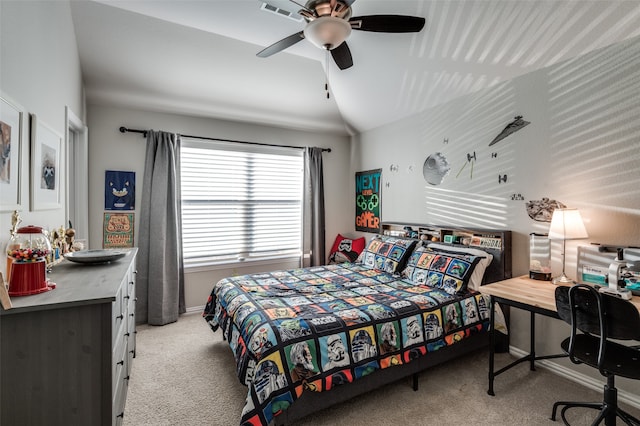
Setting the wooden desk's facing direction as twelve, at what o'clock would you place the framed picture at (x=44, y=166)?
The framed picture is roughly at 12 o'clock from the wooden desk.

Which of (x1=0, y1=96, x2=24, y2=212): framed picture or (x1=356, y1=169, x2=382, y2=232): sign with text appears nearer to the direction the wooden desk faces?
the framed picture

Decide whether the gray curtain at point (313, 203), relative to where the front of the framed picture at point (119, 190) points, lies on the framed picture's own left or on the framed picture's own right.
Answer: on the framed picture's own left

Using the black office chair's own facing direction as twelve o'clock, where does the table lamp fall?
The table lamp is roughly at 10 o'clock from the black office chair.

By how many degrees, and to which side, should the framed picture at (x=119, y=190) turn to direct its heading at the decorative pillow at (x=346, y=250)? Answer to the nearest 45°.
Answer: approximately 90° to its left

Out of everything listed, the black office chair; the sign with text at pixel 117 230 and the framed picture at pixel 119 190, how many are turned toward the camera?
2

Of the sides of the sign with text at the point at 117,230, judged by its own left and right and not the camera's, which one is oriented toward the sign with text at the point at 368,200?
left

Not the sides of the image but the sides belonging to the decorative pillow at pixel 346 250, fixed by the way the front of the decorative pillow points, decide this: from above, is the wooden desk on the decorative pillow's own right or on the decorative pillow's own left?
on the decorative pillow's own left

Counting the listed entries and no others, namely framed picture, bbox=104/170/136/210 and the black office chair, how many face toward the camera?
1
